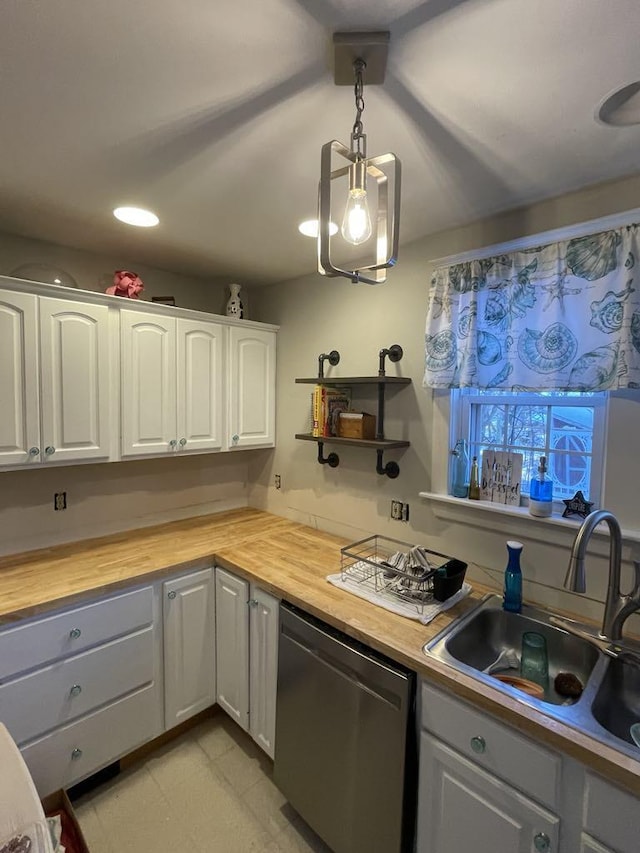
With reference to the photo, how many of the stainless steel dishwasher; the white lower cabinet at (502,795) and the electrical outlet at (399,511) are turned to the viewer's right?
0

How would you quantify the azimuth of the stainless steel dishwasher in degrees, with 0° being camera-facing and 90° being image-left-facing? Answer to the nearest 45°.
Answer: approximately 45°

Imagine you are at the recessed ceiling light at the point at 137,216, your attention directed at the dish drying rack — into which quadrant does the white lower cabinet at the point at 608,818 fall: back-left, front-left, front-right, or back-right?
front-right

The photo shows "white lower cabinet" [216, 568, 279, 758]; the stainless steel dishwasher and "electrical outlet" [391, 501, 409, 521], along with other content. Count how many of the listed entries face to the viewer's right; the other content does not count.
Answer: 0

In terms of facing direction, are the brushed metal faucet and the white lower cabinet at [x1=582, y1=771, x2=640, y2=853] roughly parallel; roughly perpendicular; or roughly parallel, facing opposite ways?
roughly parallel

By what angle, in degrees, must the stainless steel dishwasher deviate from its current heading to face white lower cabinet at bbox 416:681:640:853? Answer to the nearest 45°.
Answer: approximately 90° to its left

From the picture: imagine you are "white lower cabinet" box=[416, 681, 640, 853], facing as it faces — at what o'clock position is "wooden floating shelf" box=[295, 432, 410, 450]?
The wooden floating shelf is roughly at 3 o'clock from the white lower cabinet.

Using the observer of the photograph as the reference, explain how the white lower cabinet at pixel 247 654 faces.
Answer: facing the viewer and to the left of the viewer

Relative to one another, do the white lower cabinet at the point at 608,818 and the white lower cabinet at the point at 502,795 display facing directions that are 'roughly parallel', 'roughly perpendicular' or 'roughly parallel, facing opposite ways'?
roughly parallel

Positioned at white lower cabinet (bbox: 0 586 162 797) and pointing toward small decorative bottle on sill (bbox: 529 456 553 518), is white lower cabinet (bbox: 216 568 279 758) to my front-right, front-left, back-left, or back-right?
front-left
